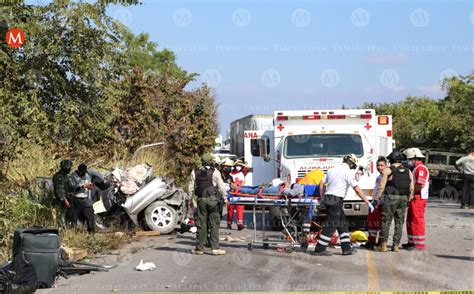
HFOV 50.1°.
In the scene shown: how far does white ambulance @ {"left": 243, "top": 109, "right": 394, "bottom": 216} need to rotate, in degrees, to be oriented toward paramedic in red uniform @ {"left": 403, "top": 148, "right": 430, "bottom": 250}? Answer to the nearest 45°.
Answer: approximately 45° to its left

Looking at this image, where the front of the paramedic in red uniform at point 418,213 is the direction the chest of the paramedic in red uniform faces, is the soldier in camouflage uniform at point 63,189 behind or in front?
in front

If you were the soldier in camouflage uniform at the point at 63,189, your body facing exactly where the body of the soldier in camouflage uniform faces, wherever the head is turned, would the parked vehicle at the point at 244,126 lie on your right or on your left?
on your left

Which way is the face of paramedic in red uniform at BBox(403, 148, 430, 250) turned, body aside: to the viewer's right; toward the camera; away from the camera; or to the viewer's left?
to the viewer's left

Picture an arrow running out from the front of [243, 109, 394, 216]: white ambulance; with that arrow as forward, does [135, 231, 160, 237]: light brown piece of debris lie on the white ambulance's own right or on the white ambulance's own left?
on the white ambulance's own right

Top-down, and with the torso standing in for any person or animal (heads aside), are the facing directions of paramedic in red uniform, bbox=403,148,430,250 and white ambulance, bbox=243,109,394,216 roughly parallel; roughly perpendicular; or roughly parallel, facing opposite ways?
roughly perpendicular

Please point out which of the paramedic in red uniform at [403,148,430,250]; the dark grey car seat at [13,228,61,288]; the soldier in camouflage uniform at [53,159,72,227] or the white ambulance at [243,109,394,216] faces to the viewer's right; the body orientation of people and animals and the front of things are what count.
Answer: the soldier in camouflage uniform

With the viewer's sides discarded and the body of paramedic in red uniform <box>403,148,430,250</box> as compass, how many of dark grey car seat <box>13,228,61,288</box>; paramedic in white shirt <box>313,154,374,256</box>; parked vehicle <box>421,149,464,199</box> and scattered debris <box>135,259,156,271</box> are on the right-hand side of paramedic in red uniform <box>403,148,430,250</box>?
1
